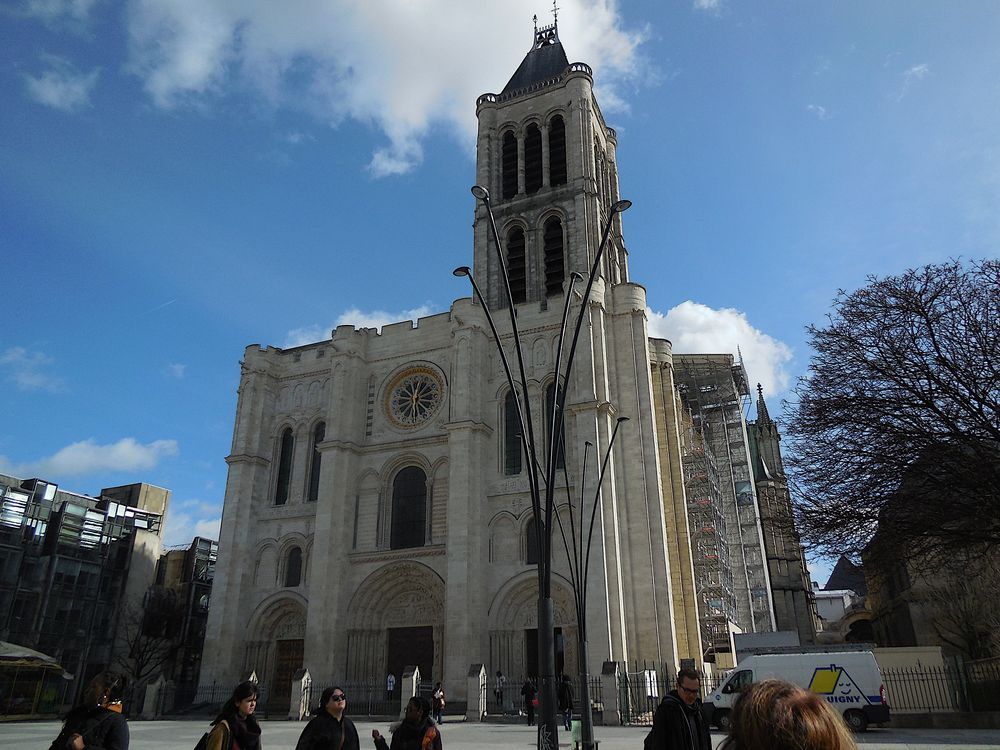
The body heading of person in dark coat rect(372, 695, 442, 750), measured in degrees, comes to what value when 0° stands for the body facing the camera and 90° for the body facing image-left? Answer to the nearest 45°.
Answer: approximately 45°

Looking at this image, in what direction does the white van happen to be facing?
to the viewer's left

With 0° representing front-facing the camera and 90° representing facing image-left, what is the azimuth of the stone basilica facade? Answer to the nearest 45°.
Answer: approximately 45°

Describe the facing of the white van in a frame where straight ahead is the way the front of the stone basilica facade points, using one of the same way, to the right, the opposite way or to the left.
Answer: to the right

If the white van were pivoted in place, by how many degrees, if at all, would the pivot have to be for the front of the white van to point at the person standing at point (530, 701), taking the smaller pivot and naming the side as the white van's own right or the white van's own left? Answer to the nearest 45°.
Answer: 0° — it already faces them

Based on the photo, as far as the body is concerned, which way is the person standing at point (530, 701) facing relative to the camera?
away from the camera

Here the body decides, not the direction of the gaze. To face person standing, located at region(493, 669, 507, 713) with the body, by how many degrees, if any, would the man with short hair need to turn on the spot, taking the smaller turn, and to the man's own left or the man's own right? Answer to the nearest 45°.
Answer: approximately 135° to the man's own left

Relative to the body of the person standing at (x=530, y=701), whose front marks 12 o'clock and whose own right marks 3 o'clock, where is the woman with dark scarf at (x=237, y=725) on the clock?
The woman with dark scarf is roughly at 6 o'clock from the person standing.

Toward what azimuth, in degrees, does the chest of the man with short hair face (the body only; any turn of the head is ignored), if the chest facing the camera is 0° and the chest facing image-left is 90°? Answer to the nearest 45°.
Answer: approximately 315°

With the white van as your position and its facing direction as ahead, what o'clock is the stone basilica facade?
The stone basilica facade is roughly at 1 o'clock from the white van.
